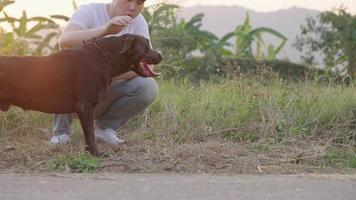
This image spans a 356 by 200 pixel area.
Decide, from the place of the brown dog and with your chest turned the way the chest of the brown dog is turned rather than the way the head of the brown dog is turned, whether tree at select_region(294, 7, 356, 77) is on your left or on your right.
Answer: on your left

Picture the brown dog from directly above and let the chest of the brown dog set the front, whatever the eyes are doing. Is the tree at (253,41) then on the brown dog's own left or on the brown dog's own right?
on the brown dog's own left

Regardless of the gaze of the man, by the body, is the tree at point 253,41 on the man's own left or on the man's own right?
on the man's own left

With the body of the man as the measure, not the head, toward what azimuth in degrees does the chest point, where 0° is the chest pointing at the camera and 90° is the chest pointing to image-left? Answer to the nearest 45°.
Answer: approximately 315°

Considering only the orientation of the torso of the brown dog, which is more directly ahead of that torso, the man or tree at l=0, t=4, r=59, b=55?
the man

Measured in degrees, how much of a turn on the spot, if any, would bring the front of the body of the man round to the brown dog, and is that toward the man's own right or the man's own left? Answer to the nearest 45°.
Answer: approximately 90° to the man's own right

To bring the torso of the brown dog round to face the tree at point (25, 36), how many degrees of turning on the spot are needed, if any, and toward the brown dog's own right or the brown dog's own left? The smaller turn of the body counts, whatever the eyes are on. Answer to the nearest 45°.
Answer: approximately 90° to the brown dog's own left

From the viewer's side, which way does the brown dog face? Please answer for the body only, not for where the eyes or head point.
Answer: to the viewer's right

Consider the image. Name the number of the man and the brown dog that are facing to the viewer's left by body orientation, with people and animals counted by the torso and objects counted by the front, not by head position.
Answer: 0

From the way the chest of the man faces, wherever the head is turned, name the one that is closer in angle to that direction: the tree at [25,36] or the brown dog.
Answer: the brown dog
